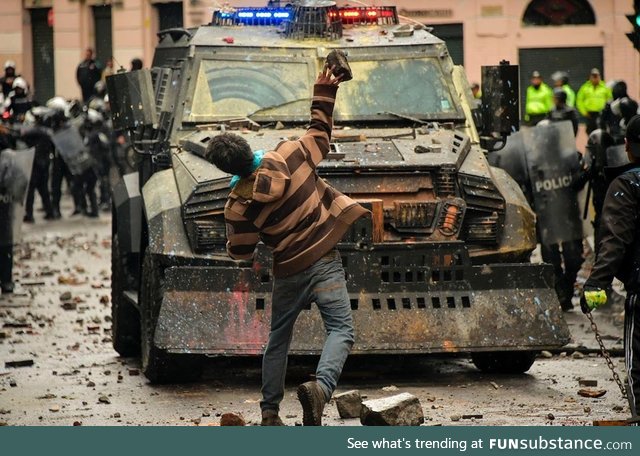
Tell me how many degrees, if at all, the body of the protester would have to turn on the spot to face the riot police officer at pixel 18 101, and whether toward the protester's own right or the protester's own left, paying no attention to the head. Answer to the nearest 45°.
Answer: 0° — they already face them

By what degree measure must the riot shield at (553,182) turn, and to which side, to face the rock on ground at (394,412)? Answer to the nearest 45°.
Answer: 0° — it already faces it

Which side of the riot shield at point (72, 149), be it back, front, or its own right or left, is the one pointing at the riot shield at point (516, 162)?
front

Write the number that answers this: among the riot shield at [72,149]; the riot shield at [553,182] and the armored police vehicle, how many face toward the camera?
3

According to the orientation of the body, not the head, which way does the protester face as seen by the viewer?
away from the camera

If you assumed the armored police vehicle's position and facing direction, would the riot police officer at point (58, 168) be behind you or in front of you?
behind

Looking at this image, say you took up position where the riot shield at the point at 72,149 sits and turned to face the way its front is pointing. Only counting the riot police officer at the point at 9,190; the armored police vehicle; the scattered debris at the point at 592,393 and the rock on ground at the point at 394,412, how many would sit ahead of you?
4

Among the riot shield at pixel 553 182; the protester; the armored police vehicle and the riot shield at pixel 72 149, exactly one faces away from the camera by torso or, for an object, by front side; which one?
the protester

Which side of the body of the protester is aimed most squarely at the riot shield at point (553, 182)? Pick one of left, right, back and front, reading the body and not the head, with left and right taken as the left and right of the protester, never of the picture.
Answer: front

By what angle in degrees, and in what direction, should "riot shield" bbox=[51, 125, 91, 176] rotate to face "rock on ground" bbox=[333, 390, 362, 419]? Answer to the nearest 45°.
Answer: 0° — it already faces it

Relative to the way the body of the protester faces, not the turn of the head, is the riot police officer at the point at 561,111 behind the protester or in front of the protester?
in front

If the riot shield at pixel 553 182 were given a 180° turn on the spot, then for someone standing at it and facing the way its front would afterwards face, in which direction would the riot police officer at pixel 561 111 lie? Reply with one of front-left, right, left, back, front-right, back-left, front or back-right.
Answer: front

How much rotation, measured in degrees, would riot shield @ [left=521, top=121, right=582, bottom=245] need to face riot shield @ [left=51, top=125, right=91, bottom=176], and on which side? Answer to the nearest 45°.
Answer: approximately 135° to its right
